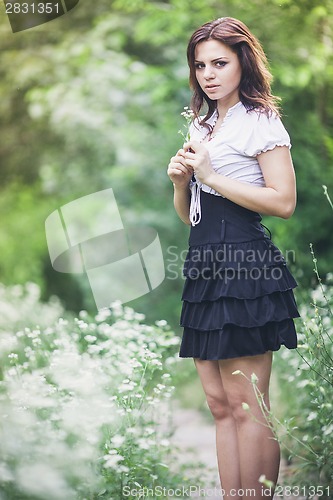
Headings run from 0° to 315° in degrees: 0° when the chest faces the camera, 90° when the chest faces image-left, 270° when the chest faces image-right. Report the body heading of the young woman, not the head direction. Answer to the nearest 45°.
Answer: approximately 45°
